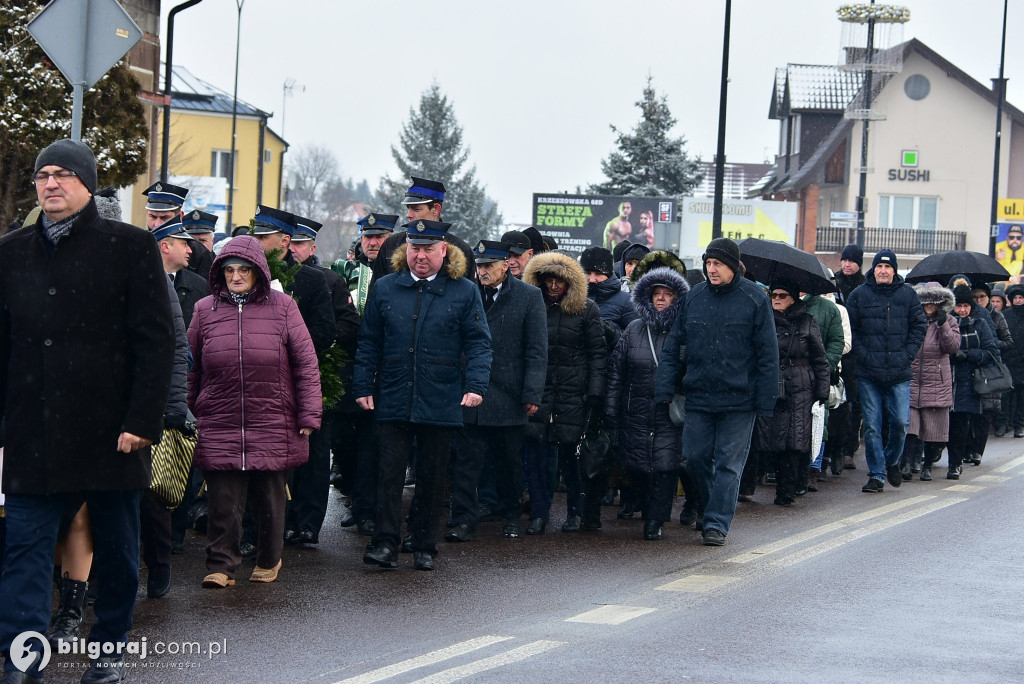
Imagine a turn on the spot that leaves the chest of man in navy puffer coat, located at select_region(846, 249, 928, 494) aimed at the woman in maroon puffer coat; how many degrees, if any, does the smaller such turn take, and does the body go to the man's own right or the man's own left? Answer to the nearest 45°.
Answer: approximately 45° to the man's own right

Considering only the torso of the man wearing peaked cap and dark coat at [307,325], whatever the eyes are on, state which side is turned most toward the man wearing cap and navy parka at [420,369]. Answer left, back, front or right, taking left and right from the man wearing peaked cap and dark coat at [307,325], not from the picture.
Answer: left

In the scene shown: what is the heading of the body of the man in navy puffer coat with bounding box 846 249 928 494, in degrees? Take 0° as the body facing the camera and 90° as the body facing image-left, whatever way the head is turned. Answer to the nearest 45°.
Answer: approximately 0°

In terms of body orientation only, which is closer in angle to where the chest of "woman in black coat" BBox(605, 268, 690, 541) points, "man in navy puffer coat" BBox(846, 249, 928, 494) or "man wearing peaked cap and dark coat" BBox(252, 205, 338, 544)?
the man wearing peaked cap and dark coat
